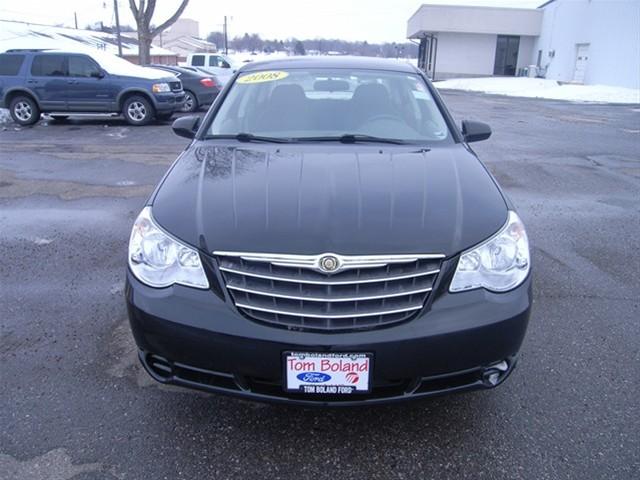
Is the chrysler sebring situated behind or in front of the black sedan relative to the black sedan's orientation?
behind

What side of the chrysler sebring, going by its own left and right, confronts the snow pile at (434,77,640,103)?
back

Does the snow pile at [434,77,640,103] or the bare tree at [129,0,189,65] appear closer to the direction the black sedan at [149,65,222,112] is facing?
the bare tree

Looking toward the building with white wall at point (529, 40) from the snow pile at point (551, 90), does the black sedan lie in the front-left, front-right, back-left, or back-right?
back-left

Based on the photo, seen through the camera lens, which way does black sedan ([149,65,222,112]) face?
facing away from the viewer and to the left of the viewer

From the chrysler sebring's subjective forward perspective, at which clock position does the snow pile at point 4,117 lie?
The snow pile is roughly at 5 o'clock from the chrysler sebring.

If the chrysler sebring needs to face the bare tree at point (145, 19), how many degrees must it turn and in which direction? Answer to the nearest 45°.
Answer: approximately 180°

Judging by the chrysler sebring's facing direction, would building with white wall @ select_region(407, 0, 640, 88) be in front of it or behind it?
behind

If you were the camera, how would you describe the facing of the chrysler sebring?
facing the viewer

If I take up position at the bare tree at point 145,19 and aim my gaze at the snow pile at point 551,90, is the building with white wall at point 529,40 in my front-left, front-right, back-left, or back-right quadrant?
front-left
